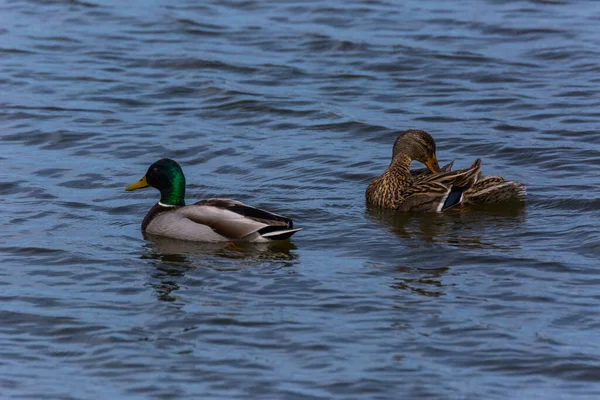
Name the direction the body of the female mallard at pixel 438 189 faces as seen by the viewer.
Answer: to the viewer's left

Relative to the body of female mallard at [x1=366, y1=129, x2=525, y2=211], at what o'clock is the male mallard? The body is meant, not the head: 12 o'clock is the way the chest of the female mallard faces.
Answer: The male mallard is roughly at 11 o'clock from the female mallard.

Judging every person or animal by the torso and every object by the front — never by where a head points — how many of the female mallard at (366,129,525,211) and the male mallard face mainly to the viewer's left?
2

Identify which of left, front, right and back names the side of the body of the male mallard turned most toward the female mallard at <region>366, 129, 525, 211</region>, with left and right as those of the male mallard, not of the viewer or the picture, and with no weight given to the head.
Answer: back

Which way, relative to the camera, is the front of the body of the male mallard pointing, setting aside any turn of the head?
to the viewer's left
